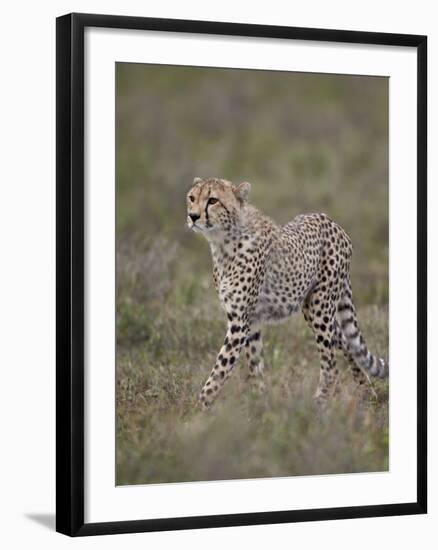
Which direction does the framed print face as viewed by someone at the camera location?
facing the viewer and to the right of the viewer
